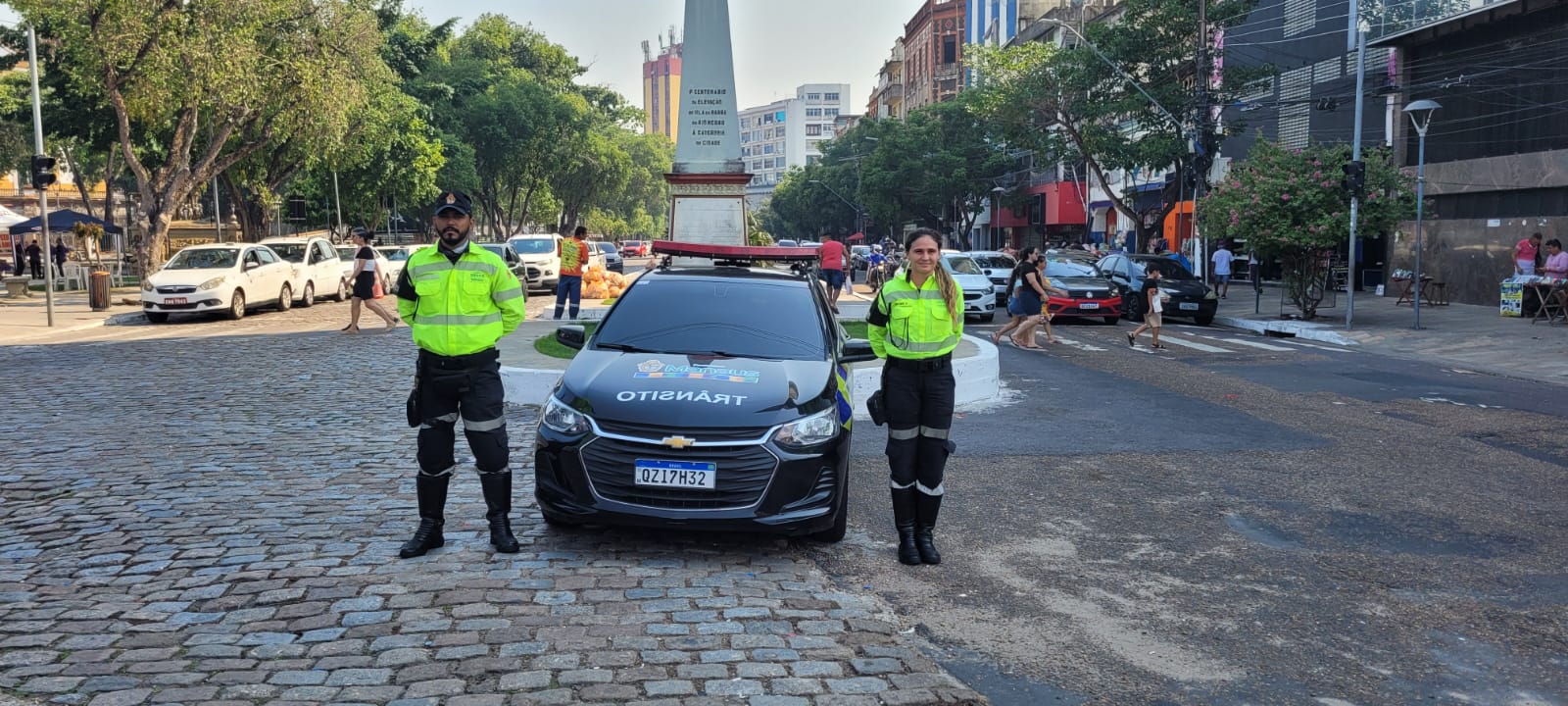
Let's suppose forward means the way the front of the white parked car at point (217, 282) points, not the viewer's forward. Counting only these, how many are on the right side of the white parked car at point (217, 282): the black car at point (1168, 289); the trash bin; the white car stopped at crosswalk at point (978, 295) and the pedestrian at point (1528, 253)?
1

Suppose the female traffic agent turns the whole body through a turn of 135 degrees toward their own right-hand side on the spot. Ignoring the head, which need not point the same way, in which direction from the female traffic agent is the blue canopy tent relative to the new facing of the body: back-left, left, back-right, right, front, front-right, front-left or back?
front

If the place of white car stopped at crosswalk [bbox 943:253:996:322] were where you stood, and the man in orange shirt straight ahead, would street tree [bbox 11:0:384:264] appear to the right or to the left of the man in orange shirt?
right

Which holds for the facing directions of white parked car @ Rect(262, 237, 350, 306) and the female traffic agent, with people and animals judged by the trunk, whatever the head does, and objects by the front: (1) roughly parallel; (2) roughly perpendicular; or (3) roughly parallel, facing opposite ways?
roughly parallel

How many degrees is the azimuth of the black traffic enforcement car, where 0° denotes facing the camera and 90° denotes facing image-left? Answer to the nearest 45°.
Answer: approximately 0°

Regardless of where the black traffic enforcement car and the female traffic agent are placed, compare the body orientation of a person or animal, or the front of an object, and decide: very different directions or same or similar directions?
same or similar directions

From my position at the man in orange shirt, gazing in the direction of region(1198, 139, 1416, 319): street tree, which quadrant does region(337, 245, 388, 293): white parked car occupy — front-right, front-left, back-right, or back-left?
back-left

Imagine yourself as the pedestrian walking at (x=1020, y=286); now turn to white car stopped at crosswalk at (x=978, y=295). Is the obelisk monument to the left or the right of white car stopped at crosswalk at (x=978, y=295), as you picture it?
left

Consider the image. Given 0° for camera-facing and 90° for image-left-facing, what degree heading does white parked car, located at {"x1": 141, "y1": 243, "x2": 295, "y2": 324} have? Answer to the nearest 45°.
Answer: approximately 45°

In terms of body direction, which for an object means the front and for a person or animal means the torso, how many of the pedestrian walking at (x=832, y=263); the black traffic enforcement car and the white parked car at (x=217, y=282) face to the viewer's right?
0

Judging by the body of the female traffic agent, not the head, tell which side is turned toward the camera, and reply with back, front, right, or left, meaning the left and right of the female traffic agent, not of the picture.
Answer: front

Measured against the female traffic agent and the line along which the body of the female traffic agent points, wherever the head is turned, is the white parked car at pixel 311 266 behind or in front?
behind
